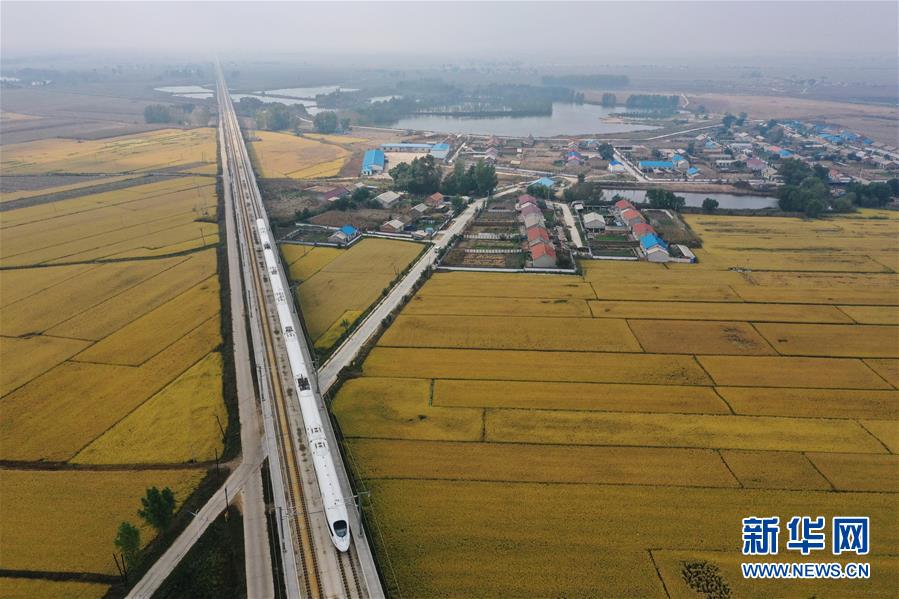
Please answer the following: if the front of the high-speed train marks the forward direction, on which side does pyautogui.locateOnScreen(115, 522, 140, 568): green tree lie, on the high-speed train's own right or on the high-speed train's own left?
on the high-speed train's own right

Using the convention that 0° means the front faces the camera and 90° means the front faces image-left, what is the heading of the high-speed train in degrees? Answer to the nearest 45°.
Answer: approximately 0°

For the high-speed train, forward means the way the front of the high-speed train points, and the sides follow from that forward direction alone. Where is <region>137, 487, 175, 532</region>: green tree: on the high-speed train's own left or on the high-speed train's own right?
on the high-speed train's own right
